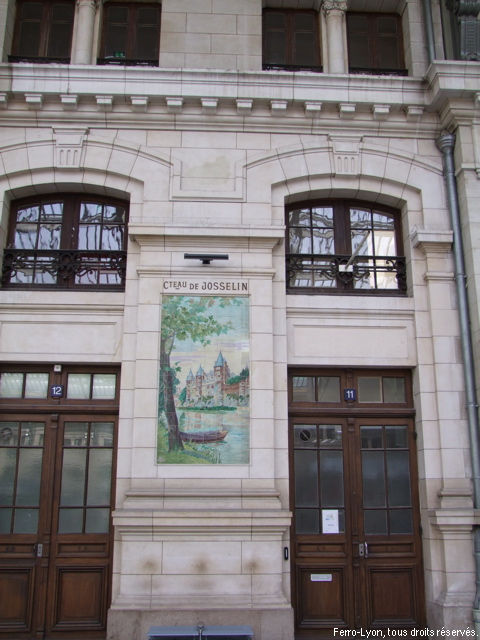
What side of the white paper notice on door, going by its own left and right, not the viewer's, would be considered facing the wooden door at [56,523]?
right

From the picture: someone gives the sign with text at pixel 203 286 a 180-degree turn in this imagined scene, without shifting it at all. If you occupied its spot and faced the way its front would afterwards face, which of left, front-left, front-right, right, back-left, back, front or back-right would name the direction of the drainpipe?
right

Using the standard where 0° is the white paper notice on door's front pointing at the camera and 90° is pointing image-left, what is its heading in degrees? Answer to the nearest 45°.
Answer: approximately 0°

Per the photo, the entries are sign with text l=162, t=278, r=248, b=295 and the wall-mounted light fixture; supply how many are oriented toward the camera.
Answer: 2

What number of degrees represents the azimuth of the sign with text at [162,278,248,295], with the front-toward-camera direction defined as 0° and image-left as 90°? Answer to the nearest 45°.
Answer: approximately 0°

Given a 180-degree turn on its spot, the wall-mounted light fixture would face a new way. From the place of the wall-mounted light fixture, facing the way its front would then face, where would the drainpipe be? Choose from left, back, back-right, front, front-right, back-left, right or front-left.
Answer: right

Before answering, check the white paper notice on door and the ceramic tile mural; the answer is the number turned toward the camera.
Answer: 2
